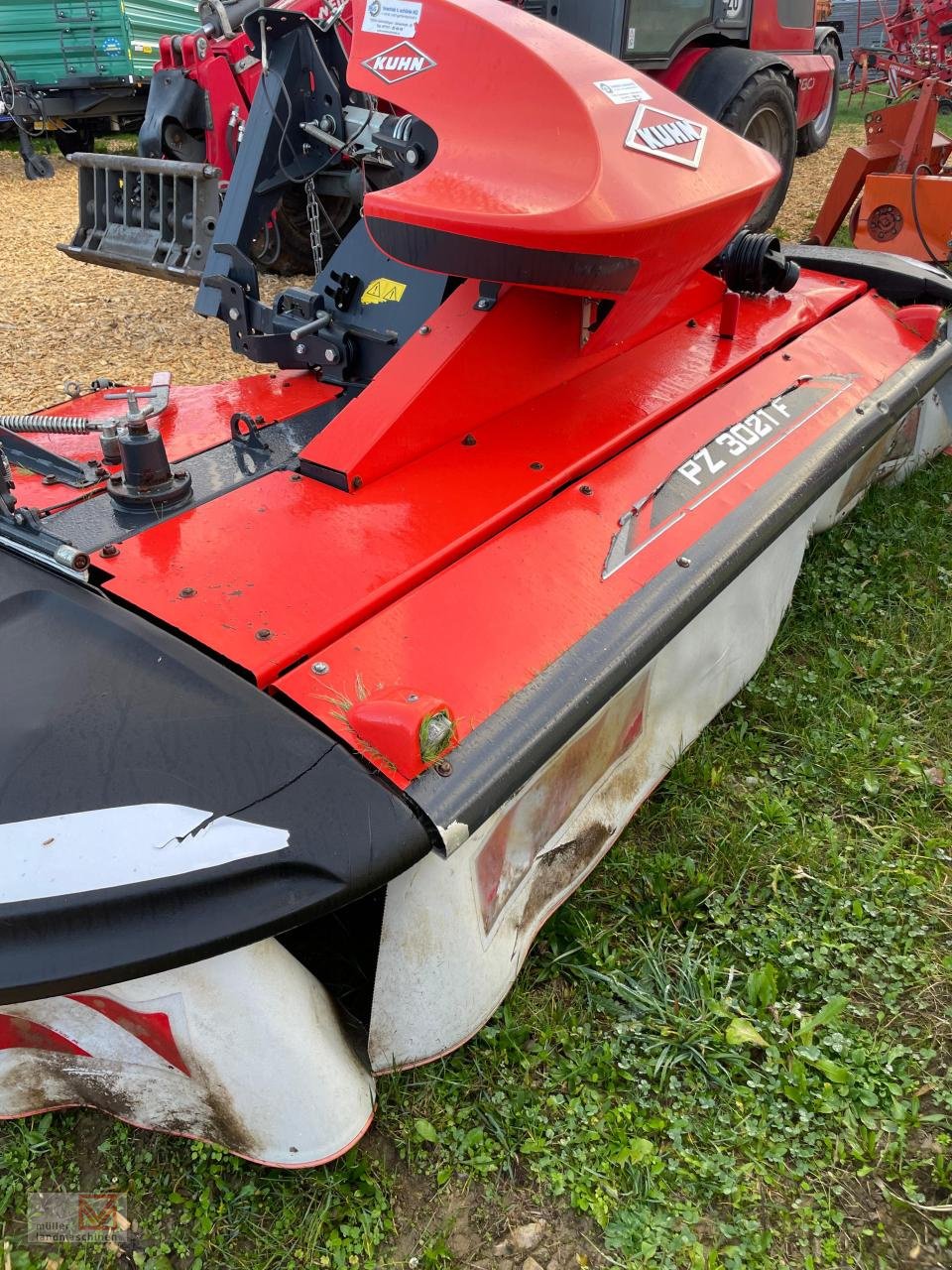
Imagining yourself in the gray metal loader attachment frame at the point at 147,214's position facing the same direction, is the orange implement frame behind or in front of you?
behind

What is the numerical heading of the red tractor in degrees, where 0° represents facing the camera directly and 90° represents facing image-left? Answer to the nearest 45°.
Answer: approximately 45°

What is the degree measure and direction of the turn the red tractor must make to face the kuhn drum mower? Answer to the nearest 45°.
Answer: approximately 45° to its left

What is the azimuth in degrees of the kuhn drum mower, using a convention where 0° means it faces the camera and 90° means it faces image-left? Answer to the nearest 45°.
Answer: approximately 315°

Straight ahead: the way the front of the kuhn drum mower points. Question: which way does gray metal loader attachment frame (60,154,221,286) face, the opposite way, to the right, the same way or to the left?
to the right

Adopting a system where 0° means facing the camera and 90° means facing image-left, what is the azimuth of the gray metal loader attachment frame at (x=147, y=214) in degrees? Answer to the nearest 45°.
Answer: approximately 45°
